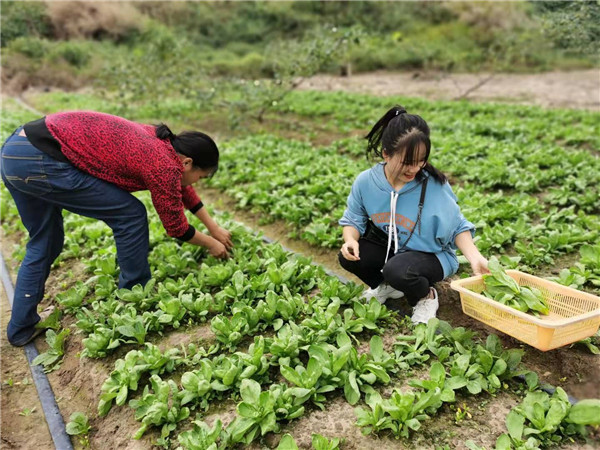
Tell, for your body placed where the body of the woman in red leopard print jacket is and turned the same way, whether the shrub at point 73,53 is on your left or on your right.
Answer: on your left

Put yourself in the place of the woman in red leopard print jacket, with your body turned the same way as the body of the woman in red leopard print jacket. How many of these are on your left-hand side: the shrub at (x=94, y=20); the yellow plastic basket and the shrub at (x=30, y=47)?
2

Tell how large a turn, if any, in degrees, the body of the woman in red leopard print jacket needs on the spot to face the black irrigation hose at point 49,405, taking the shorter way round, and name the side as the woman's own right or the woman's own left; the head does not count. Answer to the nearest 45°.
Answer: approximately 135° to the woman's own right

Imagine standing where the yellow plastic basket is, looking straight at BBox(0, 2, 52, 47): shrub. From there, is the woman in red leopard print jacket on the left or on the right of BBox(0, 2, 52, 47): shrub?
left

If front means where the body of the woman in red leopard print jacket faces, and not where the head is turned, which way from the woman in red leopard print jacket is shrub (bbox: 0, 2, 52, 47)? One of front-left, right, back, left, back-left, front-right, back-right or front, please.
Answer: left

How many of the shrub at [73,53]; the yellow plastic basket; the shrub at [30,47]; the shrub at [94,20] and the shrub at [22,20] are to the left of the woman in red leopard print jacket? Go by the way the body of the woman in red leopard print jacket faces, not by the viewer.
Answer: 4

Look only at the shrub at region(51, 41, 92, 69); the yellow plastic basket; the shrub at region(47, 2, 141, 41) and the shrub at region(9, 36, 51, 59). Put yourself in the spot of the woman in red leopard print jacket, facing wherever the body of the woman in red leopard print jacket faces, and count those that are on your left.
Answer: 3

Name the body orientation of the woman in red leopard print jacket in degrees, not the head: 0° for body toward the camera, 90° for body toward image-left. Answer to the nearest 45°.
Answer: approximately 270°

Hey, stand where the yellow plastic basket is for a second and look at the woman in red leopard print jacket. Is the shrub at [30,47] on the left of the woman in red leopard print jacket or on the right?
right

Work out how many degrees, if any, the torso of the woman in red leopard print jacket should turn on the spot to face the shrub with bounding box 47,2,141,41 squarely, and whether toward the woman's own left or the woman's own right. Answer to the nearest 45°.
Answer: approximately 90° to the woman's own left

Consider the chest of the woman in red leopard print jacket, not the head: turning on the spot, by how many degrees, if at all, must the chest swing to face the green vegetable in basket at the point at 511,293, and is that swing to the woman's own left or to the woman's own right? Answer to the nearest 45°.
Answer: approximately 45° to the woman's own right

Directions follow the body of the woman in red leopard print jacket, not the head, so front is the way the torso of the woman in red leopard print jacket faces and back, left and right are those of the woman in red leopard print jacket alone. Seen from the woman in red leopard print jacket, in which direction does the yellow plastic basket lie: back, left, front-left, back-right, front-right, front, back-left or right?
front-right

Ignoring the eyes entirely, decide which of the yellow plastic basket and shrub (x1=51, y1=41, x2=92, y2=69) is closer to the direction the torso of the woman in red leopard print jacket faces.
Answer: the yellow plastic basket

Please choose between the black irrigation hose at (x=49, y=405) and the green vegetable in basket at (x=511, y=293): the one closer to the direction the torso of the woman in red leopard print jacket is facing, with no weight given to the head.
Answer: the green vegetable in basket

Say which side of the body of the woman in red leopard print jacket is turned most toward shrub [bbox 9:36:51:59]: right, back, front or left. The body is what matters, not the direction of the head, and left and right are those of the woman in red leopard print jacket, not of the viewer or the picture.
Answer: left
